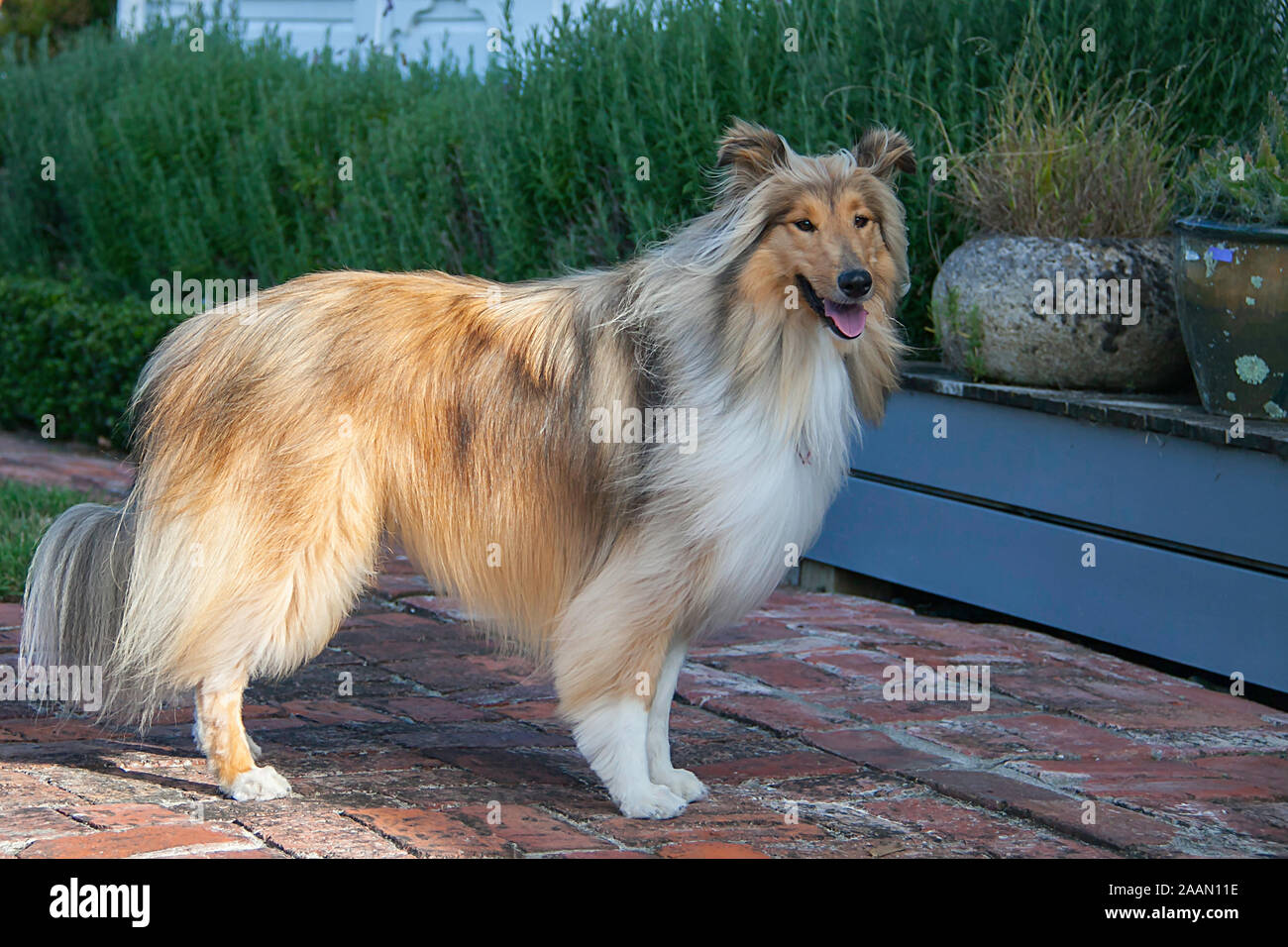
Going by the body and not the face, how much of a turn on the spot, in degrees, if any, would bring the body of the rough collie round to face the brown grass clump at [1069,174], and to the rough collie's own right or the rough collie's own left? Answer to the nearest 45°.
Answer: approximately 45° to the rough collie's own left

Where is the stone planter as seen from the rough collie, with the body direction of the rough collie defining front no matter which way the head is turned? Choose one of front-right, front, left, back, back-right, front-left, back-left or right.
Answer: front-left

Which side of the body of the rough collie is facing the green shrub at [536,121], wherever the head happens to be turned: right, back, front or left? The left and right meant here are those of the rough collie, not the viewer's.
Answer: left

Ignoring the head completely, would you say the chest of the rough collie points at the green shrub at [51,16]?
no

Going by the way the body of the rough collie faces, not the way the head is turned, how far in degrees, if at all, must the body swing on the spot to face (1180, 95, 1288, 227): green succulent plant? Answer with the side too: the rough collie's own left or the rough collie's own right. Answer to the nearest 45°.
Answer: approximately 45° to the rough collie's own left

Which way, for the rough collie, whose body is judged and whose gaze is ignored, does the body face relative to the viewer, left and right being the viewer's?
facing to the right of the viewer

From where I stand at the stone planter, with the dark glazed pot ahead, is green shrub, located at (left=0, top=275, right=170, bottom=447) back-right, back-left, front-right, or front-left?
back-right

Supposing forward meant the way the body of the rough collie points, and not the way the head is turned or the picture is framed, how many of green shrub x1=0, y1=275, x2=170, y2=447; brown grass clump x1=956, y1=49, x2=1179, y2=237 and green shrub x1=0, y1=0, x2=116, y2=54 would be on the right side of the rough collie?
0

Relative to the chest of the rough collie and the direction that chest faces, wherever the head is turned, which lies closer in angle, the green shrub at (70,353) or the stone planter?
the stone planter
